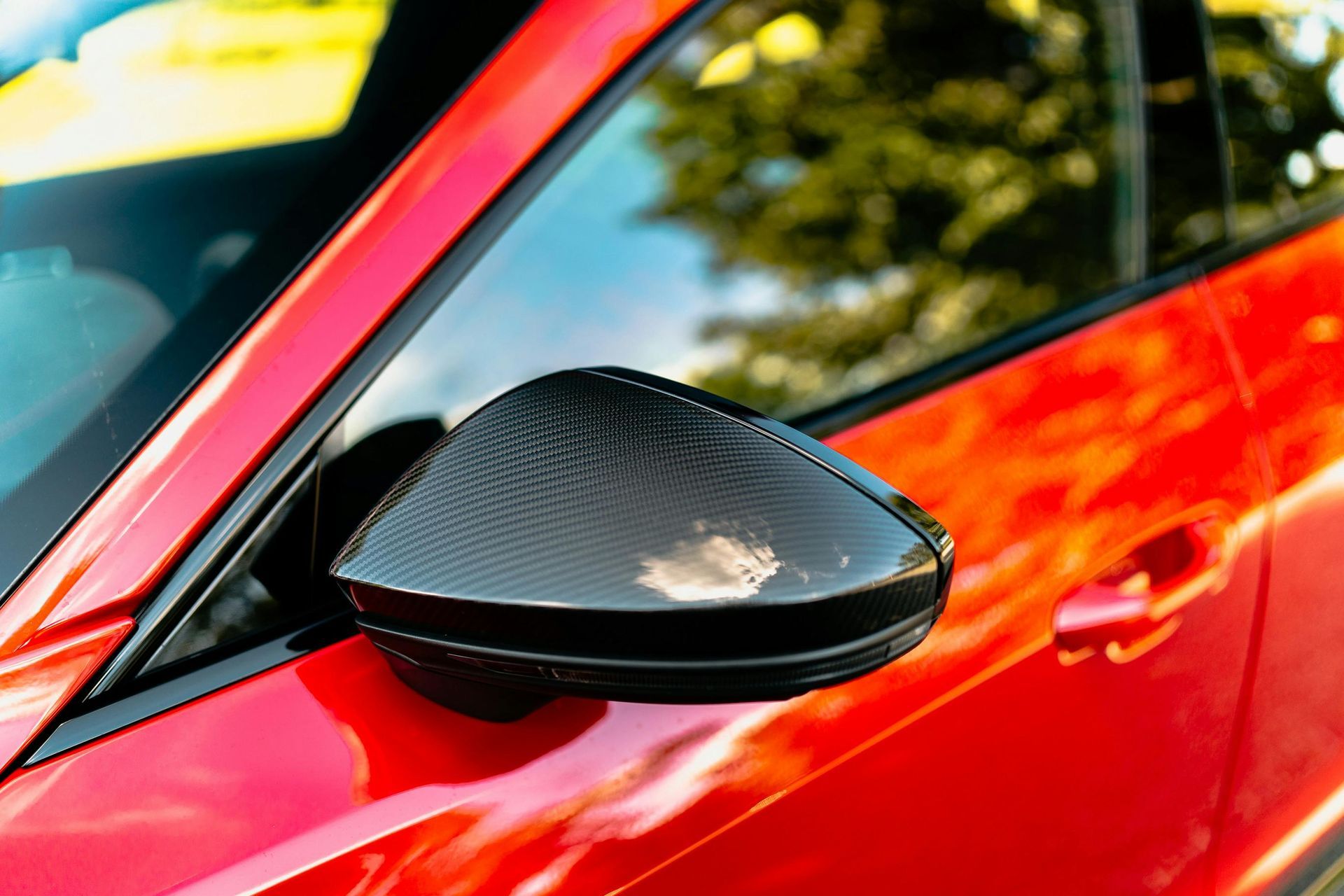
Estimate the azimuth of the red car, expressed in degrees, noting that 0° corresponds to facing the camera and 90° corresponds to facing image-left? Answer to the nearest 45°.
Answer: approximately 45°
